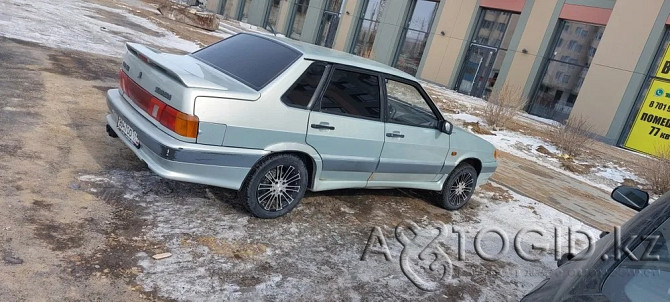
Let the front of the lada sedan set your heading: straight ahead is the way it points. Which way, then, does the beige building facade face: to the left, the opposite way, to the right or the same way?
the opposite way

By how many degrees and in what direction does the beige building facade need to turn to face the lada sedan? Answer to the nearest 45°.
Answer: approximately 45° to its left

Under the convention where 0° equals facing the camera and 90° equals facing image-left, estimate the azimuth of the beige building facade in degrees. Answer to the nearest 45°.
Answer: approximately 45°

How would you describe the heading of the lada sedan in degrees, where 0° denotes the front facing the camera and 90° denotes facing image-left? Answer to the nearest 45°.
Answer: approximately 225°

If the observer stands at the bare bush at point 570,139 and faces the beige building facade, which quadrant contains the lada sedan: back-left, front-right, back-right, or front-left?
back-left

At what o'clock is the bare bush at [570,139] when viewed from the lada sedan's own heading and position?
The bare bush is roughly at 12 o'clock from the lada sedan.
